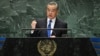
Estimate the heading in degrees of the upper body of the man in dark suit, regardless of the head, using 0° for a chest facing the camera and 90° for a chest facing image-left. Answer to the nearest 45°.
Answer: approximately 0°
